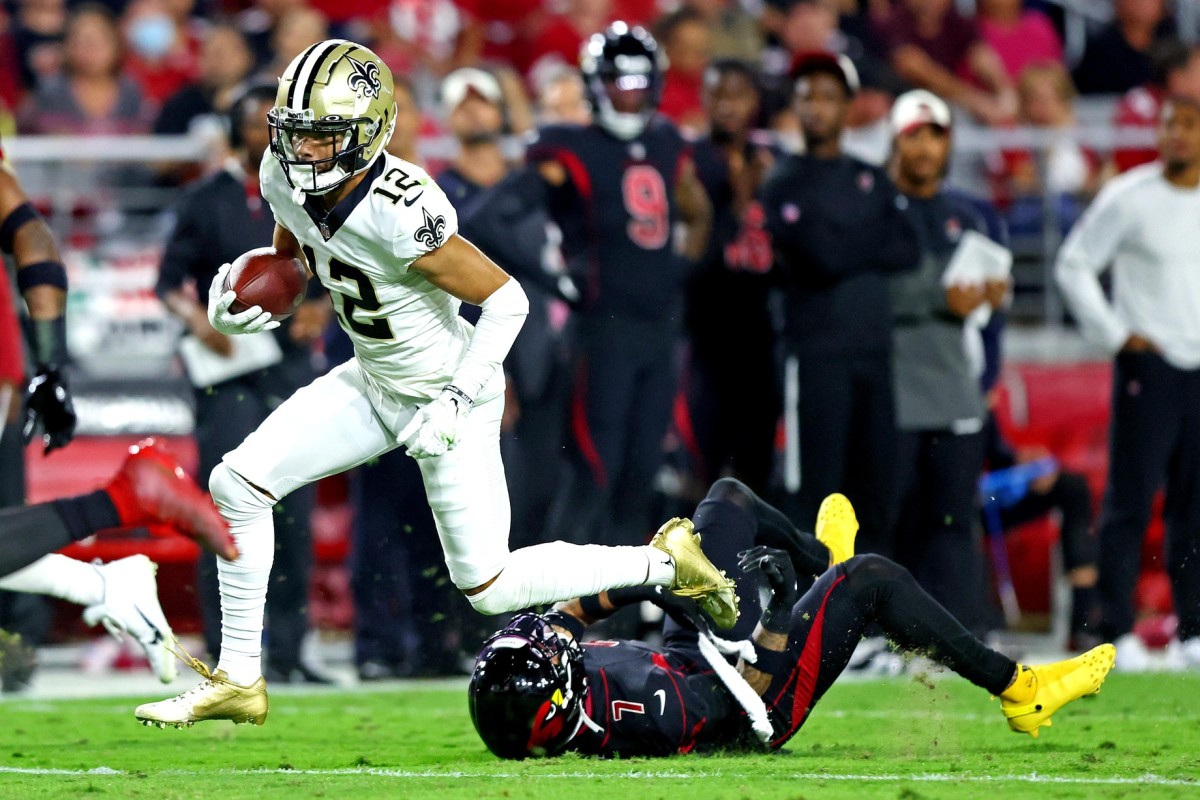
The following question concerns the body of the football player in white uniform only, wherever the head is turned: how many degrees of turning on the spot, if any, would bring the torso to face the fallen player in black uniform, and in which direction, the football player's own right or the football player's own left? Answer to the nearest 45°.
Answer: approximately 135° to the football player's own left

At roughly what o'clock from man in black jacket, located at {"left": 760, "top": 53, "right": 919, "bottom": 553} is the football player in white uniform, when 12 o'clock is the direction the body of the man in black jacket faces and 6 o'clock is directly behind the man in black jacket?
The football player in white uniform is roughly at 1 o'clock from the man in black jacket.

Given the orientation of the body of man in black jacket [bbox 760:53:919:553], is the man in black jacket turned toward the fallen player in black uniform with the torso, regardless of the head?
yes

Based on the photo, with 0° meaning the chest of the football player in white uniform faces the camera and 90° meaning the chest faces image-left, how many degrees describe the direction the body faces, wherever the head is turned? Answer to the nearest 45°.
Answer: approximately 45°

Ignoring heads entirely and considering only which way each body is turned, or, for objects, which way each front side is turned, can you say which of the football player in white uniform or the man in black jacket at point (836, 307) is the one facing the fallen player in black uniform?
the man in black jacket

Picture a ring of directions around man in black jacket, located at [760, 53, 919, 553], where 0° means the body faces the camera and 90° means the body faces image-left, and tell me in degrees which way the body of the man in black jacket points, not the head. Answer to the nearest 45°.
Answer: approximately 0°
